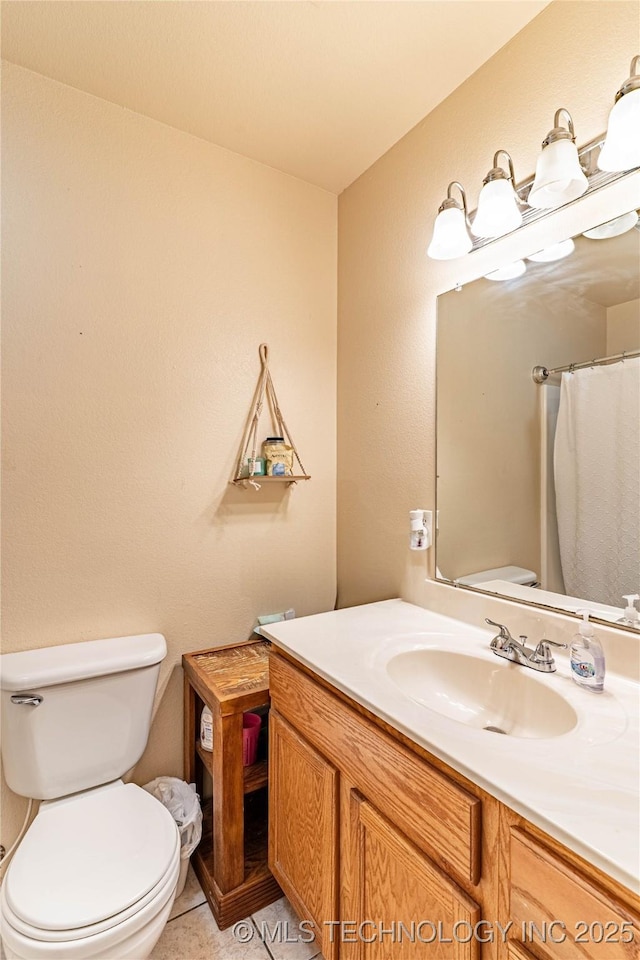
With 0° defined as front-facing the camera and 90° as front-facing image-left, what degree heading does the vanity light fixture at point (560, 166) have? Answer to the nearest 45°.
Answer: approximately 45°

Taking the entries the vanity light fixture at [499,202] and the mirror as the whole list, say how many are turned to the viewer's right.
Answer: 0

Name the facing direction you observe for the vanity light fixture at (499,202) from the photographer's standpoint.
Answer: facing the viewer and to the left of the viewer

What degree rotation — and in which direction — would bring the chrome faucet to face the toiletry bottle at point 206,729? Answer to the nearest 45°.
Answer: approximately 45° to its right

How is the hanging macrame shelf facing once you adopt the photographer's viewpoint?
facing the viewer and to the right of the viewer

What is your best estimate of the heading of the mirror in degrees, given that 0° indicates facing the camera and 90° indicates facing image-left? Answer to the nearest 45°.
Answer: approximately 45°
